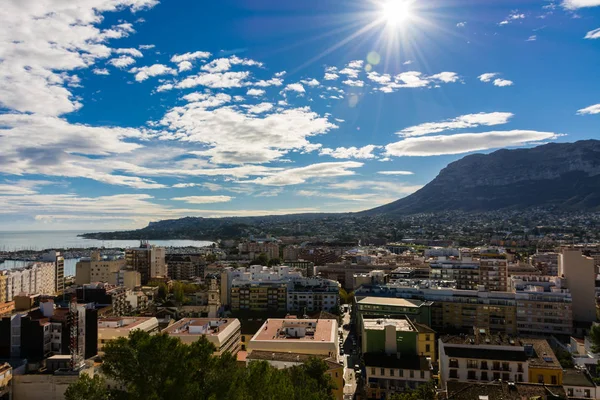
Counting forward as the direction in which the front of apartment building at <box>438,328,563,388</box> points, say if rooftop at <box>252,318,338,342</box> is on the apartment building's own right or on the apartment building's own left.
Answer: on the apartment building's own right

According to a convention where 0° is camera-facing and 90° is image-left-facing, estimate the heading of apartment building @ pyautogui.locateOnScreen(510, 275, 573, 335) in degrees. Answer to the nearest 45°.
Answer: approximately 0°

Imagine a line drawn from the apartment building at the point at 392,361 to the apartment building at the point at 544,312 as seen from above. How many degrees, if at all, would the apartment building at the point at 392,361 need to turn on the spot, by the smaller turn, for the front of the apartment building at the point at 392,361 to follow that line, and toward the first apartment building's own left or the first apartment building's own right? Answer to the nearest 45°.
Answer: approximately 135° to the first apartment building's own left

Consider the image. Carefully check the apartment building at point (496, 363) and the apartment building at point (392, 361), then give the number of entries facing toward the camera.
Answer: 2

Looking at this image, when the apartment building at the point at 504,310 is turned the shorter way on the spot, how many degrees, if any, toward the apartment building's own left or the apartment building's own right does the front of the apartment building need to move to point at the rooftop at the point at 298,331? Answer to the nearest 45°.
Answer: approximately 45° to the apartment building's own right

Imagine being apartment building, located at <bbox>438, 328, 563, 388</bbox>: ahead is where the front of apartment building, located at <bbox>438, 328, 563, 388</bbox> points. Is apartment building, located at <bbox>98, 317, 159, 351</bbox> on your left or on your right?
on your right

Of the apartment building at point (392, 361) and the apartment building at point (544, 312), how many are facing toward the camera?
2

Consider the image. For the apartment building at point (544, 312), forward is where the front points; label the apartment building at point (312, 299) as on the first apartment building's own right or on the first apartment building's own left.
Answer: on the first apartment building's own right
